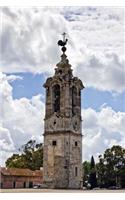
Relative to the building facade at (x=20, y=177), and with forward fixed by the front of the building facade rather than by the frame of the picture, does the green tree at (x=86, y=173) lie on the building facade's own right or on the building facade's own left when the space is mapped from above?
on the building facade's own left

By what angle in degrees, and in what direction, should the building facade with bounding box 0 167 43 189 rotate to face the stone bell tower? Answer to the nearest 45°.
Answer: approximately 45° to its left

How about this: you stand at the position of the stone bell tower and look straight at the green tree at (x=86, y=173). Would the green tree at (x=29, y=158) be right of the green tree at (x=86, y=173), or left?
left

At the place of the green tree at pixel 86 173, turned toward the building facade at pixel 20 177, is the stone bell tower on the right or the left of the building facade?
left

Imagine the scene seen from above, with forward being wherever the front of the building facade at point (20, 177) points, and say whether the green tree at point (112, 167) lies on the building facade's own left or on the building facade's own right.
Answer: on the building facade's own left

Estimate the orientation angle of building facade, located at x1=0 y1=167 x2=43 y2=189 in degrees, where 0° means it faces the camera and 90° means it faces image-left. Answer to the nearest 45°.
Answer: approximately 0°
